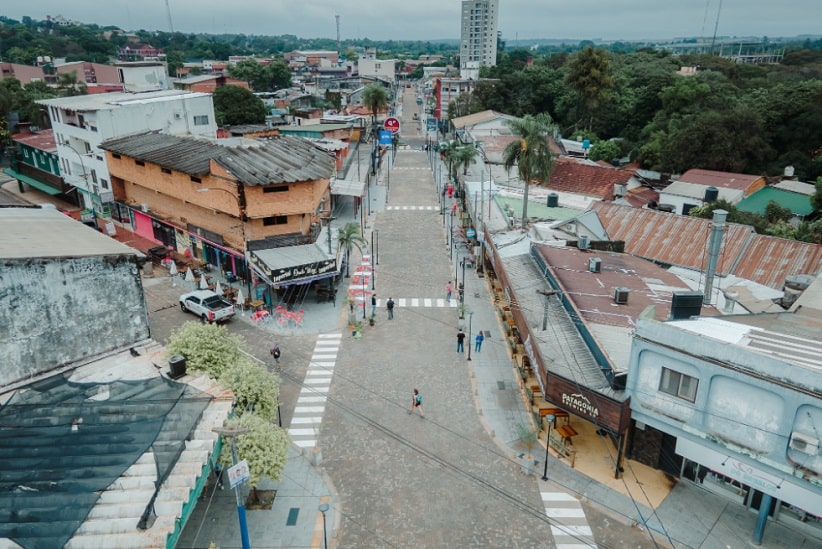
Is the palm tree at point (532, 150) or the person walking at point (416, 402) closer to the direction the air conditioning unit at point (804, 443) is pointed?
the person walking

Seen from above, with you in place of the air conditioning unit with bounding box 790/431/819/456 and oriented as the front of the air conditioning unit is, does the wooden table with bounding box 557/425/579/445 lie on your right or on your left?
on your right

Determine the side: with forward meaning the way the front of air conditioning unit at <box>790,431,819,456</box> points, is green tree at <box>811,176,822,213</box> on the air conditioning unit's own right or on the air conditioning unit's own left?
on the air conditioning unit's own right

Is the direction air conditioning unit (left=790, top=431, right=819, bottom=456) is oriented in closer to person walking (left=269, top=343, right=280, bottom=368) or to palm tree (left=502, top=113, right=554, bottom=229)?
the person walking

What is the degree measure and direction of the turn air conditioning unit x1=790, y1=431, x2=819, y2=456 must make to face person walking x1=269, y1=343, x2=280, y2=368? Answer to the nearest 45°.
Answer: approximately 45° to its right

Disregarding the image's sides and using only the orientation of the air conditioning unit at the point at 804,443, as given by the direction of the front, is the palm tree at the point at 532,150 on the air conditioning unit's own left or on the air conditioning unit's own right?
on the air conditioning unit's own right

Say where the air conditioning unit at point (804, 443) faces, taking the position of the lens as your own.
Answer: facing the viewer and to the left of the viewer

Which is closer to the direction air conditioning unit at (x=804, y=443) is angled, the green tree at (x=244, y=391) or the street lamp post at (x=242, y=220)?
the green tree

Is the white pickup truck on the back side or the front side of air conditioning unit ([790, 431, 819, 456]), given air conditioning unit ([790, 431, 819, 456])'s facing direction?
on the front side

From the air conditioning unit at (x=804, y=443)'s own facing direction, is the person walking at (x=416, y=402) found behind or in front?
in front

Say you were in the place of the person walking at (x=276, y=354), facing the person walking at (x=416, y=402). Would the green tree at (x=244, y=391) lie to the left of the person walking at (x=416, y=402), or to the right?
right

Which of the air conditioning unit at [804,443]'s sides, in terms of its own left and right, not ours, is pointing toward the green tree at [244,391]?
front
